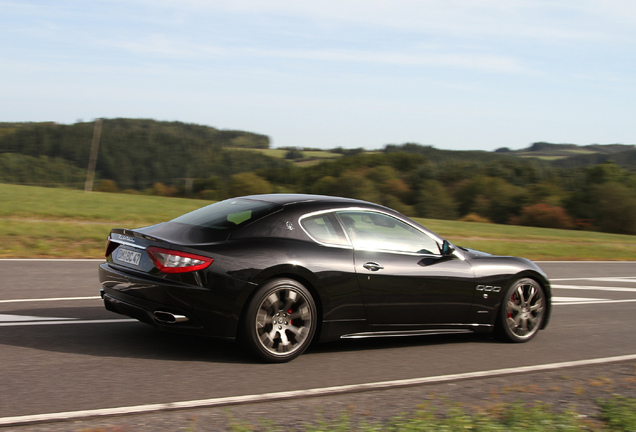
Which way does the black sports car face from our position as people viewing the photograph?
facing away from the viewer and to the right of the viewer
